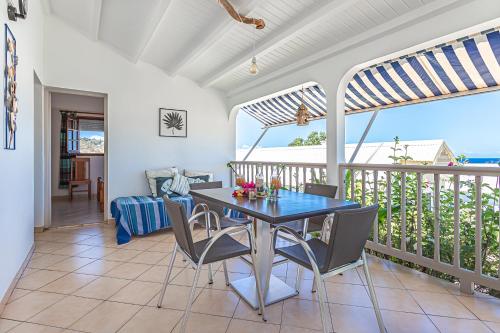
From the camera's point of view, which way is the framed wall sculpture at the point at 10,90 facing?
to the viewer's right

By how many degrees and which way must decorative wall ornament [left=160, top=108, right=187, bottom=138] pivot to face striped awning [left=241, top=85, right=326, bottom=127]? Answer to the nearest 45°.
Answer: approximately 90° to its left

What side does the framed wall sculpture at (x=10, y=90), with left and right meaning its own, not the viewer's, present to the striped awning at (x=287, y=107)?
front

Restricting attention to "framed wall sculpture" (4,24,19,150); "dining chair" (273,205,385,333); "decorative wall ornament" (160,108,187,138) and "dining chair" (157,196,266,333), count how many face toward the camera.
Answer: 1

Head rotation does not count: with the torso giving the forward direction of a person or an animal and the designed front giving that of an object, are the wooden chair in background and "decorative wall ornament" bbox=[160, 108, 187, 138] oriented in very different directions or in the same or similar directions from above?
same or similar directions

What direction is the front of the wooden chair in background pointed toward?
toward the camera

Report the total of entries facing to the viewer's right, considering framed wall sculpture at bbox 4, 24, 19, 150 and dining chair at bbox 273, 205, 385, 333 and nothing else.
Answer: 1

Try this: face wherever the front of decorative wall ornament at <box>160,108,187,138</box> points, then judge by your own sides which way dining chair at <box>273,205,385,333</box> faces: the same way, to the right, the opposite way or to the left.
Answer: the opposite way

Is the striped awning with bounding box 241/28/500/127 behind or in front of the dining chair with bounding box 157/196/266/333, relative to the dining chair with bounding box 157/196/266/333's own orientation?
in front

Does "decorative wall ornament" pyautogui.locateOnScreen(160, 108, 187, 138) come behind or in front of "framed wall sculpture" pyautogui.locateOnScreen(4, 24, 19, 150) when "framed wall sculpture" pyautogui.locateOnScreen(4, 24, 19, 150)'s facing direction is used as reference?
in front

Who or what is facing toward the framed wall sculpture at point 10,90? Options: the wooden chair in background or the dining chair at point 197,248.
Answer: the wooden chair in background

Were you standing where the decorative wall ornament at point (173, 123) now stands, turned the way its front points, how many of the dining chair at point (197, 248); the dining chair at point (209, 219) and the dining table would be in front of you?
3
